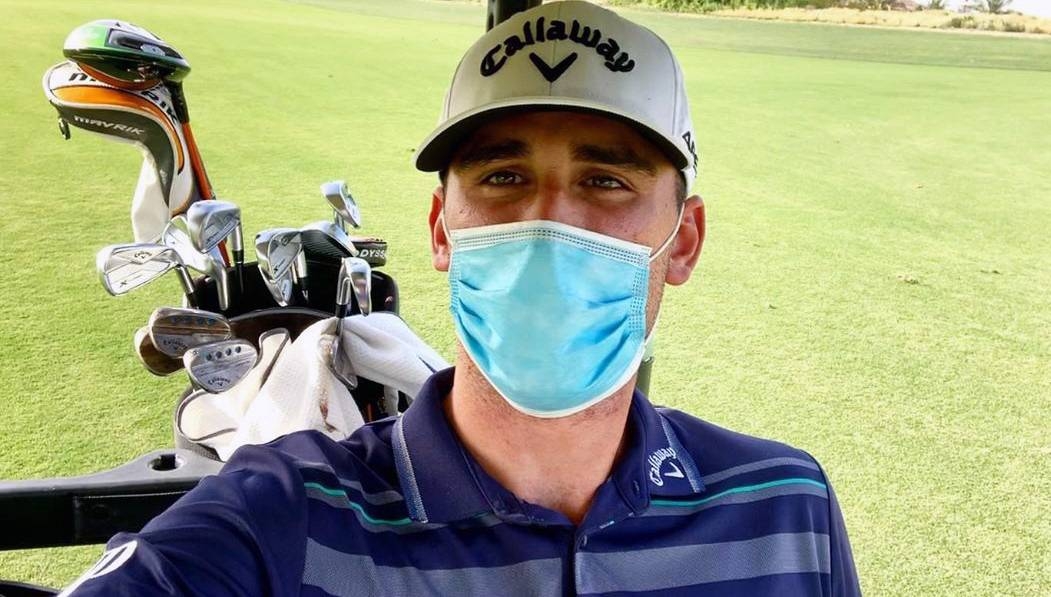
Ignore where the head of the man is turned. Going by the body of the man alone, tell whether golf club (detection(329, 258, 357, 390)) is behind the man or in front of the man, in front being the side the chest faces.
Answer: behind

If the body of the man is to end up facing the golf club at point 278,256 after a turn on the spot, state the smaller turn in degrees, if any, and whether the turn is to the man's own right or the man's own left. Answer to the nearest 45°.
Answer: approximately 135° to the man's own right

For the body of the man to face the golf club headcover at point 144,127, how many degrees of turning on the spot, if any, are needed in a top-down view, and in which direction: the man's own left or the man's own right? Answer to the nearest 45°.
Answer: approximately 135° to the man's own right

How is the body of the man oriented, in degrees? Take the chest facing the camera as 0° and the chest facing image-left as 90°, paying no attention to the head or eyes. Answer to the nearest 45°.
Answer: approximately 0°

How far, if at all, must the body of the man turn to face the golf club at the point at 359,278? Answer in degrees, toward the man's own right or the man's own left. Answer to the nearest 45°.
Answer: approximately 135° to the man's own right

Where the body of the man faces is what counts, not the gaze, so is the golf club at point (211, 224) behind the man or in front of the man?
behind

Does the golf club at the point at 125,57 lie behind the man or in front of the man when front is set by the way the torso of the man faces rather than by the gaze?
behind
